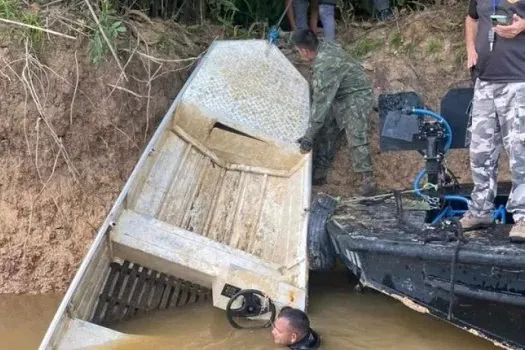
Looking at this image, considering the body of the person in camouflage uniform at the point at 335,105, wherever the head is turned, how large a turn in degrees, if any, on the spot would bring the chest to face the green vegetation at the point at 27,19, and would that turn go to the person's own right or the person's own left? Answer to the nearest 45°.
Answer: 0° — they already face it

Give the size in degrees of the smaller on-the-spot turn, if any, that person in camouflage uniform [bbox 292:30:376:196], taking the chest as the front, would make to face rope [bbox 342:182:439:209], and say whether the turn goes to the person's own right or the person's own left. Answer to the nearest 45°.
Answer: approximately 135° to the person's own left

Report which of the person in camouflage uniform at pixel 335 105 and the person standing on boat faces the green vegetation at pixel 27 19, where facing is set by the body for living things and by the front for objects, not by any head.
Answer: the person in camouflage uniform

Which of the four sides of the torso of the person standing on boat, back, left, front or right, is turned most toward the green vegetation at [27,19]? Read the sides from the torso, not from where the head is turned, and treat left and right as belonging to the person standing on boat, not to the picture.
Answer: right

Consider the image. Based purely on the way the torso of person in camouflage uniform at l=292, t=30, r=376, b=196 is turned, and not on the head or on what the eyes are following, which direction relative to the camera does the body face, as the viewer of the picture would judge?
to the viewer's left

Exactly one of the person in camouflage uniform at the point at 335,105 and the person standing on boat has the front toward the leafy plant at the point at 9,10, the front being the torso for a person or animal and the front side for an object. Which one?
the person in camouflage uniform

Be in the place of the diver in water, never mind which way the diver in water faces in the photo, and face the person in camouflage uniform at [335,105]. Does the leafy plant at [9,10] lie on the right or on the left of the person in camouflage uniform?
left

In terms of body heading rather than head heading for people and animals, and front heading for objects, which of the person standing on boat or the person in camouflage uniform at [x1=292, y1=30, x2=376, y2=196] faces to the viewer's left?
the person in camouflage uniform
